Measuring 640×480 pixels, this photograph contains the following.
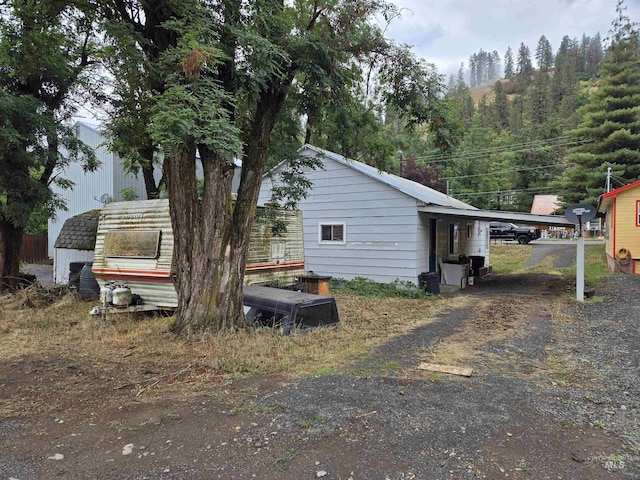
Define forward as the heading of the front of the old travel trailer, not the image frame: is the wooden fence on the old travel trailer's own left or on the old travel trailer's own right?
on the old travel trailer's own right

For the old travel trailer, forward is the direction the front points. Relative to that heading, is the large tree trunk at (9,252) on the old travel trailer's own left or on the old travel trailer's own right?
on the old travel trailer's own right

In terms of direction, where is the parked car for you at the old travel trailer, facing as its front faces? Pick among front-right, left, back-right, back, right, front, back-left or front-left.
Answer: back

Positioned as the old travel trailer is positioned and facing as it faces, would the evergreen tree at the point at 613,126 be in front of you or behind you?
behind

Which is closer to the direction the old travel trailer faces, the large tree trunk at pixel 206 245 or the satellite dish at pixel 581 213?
the large tree trunk

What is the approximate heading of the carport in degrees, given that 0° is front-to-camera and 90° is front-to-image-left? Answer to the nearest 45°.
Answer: approximately 0°

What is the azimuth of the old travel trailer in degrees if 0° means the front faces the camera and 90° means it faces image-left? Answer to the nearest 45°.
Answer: approximately 45°

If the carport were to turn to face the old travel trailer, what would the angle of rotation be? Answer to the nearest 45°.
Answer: approximately 45° to its right
